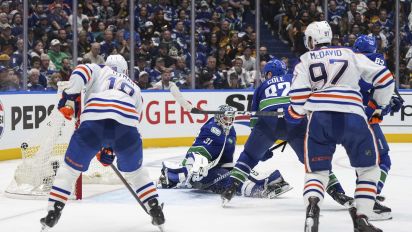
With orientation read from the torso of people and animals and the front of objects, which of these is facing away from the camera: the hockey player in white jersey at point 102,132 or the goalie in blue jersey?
the hockey player in white jersey

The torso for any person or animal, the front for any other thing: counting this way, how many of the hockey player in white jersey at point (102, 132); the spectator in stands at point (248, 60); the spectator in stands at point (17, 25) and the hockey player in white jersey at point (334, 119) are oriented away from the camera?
2

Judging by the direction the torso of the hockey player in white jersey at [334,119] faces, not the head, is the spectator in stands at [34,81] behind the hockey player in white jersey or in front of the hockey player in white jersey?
in front

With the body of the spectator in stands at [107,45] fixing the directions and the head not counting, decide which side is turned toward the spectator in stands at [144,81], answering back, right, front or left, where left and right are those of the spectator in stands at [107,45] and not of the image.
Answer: front

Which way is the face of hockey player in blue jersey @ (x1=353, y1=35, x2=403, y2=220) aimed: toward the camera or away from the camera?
away from the camera

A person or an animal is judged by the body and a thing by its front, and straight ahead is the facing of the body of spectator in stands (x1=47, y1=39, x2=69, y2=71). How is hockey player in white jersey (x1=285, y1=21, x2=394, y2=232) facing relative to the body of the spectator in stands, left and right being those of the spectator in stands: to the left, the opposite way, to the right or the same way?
the opposite way

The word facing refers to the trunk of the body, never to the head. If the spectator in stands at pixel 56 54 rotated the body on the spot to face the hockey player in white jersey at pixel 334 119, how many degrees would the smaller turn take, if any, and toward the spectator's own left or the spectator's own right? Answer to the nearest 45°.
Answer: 0° — they already face them

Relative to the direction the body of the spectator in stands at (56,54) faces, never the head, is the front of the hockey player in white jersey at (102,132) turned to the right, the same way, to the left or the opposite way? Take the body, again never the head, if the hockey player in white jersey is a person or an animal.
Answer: the opposite way

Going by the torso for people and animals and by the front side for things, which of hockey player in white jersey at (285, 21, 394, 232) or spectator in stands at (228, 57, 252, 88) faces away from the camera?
the hockey player in white jersey

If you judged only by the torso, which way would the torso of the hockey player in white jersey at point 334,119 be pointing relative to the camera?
away from the camera

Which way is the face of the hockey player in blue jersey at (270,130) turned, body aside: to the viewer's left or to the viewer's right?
to the viewer's left

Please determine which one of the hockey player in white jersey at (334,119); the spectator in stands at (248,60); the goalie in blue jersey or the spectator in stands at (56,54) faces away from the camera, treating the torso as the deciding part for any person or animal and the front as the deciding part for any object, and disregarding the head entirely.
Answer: the hockey player in white jersey
